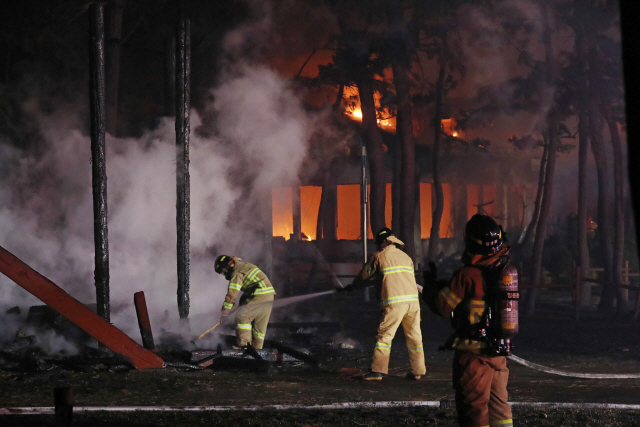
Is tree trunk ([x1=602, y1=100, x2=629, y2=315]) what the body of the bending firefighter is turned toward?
no

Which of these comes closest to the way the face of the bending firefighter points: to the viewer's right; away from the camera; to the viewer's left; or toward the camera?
to the viewer's left

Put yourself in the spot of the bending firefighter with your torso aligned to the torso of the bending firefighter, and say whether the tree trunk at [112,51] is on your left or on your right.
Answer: on your right

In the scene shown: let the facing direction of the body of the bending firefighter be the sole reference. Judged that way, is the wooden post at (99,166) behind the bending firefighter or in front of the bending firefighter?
in front

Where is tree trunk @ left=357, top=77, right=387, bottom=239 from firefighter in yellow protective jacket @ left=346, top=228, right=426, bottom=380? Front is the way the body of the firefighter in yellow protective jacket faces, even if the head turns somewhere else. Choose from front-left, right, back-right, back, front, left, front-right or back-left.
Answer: front-right

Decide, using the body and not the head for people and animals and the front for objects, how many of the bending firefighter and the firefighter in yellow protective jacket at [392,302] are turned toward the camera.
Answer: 0

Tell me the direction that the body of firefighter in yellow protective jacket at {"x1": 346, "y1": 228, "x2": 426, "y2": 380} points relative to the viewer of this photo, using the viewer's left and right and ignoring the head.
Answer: facing away from the viewer and to the left of the viewer

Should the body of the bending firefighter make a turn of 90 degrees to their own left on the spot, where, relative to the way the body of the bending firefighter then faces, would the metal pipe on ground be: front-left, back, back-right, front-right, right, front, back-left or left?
front

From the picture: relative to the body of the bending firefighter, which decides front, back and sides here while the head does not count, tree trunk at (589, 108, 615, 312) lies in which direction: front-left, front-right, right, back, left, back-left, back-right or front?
back-right

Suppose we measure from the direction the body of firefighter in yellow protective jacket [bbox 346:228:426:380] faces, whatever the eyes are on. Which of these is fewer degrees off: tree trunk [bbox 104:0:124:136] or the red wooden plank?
the tree trunk

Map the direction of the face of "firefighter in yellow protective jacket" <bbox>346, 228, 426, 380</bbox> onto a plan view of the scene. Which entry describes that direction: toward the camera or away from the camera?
away from the camera

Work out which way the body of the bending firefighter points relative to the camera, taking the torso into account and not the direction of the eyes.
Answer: to the viewer's left

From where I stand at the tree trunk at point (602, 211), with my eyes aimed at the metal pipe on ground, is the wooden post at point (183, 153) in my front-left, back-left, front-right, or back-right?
front-right

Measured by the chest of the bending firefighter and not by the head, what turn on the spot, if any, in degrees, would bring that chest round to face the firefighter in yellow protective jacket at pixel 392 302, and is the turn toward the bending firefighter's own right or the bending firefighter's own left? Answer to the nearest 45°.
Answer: approximately 135° to the bending firefighter's own left

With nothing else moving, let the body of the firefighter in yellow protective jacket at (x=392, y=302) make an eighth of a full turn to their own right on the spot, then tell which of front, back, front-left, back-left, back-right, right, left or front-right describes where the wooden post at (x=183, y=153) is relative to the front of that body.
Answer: front-left

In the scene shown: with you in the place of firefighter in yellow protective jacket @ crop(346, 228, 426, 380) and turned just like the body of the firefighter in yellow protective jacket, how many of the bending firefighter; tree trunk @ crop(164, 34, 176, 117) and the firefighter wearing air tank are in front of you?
2

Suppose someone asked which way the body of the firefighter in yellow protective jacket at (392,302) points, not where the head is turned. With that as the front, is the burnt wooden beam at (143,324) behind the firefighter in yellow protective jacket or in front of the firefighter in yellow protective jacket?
in front
